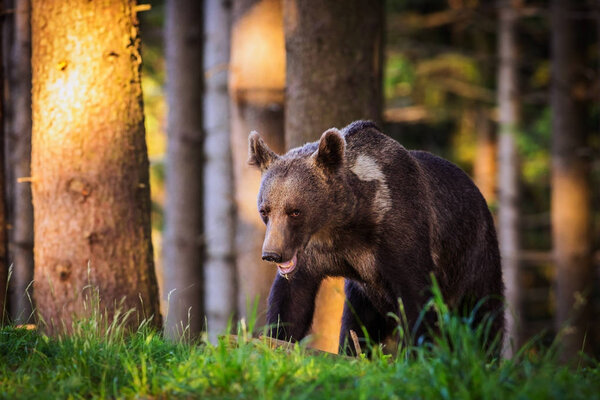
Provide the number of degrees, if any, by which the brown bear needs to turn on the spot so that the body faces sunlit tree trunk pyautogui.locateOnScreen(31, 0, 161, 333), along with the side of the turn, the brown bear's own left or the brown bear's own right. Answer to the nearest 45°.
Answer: approximately 45° to the brown bear's own right

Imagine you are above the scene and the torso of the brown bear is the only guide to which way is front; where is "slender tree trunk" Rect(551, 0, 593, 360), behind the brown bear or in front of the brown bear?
behind

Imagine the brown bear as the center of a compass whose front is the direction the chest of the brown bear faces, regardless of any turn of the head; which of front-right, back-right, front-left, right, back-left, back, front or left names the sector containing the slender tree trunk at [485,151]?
back-right

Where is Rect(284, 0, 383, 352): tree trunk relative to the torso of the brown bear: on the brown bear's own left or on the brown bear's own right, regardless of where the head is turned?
on the brown bear's own right

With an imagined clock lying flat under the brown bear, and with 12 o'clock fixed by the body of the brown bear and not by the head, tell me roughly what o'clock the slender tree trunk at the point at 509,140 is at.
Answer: The slender tree trunk is roughly at 5 o'clock from the brown bear.
